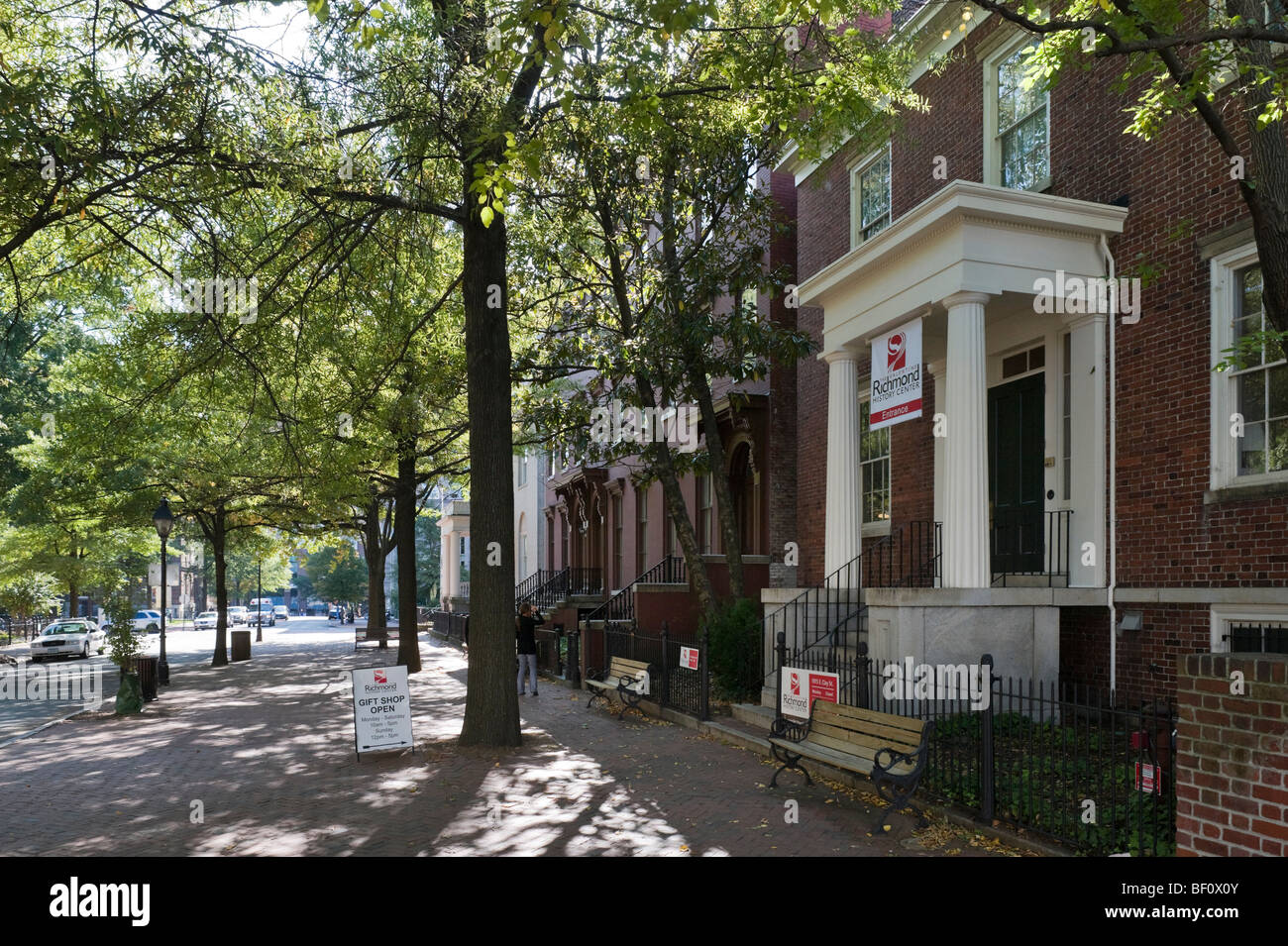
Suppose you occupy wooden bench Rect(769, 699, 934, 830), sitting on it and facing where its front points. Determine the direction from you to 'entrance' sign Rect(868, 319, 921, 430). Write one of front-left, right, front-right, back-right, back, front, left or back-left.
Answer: back-right

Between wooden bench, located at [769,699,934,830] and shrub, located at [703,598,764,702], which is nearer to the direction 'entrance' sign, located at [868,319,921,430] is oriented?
the wooden bench

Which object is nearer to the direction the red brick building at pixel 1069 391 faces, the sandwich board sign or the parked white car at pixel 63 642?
the sandwich board sign

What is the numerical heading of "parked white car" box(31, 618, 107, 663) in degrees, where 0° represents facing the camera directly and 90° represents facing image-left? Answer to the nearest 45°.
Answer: approximately 45°

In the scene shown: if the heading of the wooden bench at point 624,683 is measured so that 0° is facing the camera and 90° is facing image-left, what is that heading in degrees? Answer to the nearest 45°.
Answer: approximately 45°

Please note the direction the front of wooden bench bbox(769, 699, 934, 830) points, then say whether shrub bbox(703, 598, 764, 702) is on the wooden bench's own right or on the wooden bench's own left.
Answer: on the wooden bench's own right

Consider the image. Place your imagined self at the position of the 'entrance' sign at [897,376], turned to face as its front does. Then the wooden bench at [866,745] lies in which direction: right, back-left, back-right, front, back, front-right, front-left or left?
front-left

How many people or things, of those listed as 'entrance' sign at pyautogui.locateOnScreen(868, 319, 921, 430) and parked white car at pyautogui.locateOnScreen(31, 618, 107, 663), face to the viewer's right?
0

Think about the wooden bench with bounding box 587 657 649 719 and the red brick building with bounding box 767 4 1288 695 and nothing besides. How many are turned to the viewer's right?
0
